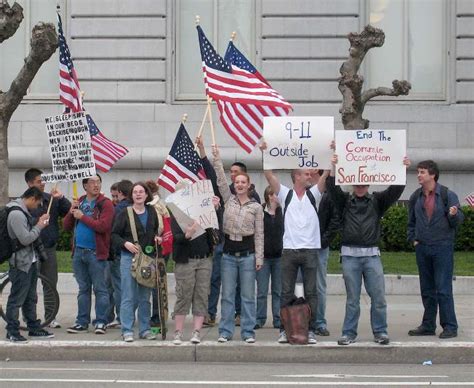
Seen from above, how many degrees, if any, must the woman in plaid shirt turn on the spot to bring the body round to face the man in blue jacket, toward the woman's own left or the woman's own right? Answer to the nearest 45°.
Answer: approximately 90° to the woman's own left

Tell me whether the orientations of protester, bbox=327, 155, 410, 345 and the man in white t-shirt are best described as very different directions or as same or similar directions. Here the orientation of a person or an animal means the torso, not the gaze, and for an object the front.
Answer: same or similar directions

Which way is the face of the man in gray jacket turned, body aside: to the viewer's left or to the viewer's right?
to the viewer's right

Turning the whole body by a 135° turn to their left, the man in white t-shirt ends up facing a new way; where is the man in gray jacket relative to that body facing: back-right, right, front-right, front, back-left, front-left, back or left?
back-left

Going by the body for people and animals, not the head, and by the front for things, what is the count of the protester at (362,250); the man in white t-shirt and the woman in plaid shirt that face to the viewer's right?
0

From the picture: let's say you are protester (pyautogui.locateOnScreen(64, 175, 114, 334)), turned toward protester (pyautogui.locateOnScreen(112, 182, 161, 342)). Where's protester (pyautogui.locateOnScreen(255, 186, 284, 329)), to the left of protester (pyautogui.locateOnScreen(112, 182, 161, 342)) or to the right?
left

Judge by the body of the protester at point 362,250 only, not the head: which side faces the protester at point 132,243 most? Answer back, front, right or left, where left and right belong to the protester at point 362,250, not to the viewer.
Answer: right

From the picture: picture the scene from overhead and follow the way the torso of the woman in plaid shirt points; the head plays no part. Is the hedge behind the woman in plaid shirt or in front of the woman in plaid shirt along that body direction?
behind

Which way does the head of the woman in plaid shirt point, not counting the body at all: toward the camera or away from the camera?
toward the camera

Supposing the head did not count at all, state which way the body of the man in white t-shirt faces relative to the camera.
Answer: toward the camera

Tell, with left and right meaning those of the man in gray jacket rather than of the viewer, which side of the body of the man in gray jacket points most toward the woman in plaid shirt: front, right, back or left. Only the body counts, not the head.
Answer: front

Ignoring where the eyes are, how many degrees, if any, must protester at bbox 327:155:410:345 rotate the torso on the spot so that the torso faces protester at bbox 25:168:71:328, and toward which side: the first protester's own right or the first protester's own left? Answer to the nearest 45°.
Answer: approximately 90° to the first protester's own right

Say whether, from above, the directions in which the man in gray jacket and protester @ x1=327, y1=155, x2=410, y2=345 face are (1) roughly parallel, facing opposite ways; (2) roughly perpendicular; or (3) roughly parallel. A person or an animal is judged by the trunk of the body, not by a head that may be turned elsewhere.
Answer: roughly perpendicular

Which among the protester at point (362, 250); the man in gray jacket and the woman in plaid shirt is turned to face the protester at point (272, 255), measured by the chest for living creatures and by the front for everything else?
the man in gray jacket

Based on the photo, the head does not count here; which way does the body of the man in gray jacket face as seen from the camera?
to the viewer's right

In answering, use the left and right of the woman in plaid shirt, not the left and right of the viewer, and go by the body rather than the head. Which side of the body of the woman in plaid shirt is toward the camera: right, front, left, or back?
front
